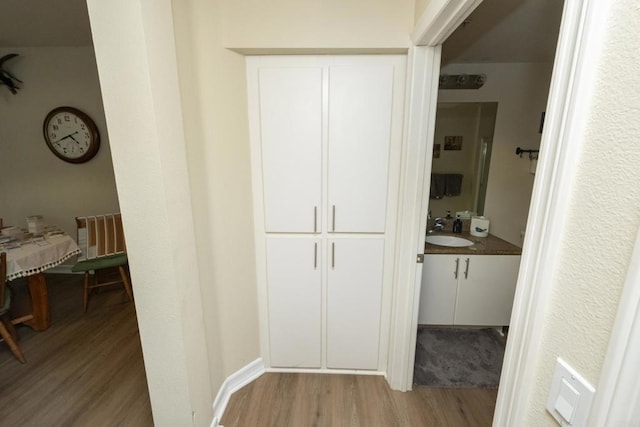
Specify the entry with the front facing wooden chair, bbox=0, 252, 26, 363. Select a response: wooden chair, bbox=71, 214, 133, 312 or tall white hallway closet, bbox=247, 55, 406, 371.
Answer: wooden chair, bbox=71, 214, 133, 312

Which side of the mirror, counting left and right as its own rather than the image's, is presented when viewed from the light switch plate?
front

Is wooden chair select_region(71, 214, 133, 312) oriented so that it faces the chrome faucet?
no

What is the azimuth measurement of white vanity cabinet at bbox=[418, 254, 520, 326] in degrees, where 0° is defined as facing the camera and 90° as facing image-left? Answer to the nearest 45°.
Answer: approximately 0°

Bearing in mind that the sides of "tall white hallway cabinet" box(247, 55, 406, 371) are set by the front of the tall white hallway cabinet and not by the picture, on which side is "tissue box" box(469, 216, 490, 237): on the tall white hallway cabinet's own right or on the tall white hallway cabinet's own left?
on the tall white hallway cabinet's own left

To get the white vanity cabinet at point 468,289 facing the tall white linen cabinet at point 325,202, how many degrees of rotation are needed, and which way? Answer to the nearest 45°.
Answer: approximately 45° to its right

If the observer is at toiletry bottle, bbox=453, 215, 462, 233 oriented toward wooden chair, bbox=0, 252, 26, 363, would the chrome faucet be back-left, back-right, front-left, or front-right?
front-right

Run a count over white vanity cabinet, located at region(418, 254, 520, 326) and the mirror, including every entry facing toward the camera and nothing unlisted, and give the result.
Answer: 2

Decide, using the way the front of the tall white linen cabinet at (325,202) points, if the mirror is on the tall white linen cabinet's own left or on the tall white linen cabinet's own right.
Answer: on the tall white linen cabinet's own left

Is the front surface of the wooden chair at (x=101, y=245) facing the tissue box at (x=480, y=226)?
no

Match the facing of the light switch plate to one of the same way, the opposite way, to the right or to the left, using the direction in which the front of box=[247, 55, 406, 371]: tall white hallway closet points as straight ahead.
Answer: to the right

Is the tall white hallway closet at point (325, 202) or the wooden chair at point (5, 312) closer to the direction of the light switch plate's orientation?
the wooden chair

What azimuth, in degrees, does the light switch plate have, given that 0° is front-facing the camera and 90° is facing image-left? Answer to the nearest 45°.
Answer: approximately 45°

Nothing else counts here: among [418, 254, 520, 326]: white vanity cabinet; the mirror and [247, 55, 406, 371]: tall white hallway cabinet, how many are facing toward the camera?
3

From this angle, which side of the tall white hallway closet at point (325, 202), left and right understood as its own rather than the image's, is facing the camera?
front

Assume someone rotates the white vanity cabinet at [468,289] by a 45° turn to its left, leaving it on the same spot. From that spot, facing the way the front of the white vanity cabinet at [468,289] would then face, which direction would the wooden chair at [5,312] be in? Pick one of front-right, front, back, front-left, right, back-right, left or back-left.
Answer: right

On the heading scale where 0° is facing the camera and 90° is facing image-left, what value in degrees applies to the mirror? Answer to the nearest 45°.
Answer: approximately 0°
